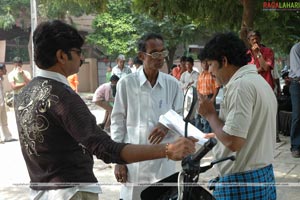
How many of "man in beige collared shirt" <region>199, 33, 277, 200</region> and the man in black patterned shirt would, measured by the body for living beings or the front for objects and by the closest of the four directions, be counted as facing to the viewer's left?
1

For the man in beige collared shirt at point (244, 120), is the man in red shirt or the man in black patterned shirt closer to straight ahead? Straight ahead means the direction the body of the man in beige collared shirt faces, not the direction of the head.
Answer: the man in black patterned shirt

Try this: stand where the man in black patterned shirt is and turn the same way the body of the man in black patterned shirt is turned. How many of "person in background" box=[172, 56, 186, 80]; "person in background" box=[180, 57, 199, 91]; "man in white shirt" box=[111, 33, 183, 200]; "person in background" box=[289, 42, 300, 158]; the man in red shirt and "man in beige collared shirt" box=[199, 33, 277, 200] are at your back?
0

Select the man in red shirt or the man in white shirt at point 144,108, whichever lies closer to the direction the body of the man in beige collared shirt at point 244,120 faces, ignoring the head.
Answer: the man in white shirt

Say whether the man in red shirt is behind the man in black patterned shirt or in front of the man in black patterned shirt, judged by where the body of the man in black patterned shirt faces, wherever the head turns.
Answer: in front

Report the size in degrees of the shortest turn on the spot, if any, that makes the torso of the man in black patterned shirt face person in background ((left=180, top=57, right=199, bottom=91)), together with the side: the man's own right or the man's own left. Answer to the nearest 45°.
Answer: approximately 45° to the man's own left

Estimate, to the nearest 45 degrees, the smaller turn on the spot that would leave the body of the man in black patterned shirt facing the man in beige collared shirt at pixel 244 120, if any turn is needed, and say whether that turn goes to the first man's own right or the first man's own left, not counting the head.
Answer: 0° — they already face them

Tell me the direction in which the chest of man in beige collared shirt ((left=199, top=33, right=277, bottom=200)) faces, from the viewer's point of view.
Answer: to the viewer's left

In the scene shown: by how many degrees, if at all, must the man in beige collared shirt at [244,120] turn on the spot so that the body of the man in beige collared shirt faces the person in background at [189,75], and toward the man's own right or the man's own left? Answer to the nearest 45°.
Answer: approximately 90° to the man's own right

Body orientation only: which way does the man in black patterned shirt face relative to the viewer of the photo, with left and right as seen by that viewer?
facing away from the viewer and to the right of the viewer

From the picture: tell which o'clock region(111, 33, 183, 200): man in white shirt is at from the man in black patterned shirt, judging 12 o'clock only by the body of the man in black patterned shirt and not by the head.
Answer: The man in white shirt is roughly at 11 o'clock from the man in black patterned shirt.

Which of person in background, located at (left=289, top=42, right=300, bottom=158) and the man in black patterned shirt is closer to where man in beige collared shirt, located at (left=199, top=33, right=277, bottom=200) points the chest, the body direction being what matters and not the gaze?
the man in black patterned shirt

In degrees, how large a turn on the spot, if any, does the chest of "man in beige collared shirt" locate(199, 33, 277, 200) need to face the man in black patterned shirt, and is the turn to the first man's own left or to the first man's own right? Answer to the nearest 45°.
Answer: approximately 45° to the first man's own left

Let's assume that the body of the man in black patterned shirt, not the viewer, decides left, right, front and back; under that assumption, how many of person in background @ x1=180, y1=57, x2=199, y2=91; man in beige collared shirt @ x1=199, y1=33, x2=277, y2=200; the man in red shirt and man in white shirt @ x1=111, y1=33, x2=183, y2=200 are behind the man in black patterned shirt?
0

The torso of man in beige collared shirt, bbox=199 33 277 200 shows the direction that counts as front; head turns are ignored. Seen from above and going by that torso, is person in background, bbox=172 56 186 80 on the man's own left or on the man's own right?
on the man's own right

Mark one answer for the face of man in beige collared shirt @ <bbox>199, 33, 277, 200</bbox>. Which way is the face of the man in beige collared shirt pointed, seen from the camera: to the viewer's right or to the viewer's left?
to the viewer's left
